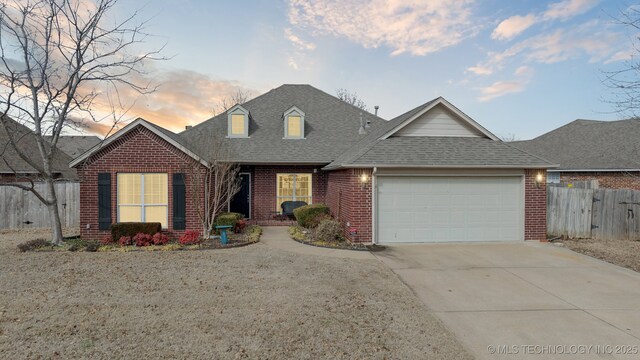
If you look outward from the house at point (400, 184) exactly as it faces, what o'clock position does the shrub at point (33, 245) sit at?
The shrub is roughly at 3 o'clock from the house.

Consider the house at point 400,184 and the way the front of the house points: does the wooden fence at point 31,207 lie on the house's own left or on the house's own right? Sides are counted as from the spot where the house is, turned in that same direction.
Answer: on the house's own right

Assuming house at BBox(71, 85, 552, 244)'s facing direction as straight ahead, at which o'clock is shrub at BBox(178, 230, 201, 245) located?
The shrub is roughly at 1 o'clock from the house.

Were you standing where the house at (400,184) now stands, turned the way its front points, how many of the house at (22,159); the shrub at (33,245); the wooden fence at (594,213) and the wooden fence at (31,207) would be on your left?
1

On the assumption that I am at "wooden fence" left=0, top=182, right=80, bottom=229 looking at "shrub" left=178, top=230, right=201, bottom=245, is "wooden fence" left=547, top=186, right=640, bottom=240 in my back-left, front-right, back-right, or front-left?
front-left

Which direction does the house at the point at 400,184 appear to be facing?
toward the camera

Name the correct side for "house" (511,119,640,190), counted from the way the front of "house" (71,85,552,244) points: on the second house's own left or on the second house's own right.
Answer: on the second house's own left

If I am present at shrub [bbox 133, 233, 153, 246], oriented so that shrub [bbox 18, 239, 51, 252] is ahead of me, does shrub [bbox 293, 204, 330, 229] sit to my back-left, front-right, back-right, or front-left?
back-right

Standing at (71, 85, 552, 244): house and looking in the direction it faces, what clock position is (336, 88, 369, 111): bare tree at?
The bare tree is roughly at 6 o'clock from the house.

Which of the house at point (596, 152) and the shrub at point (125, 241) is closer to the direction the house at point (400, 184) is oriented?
the shrub

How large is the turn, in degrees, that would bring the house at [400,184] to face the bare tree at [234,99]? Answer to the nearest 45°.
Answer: approximately 135° to its right

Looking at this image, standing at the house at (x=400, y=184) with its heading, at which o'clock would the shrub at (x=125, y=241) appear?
The shrub is roughly at 3 o'clock from the house.

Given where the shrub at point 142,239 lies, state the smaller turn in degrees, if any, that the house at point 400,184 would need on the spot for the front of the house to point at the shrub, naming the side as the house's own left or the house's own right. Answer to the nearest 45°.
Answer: approximately 90° to the house's own right

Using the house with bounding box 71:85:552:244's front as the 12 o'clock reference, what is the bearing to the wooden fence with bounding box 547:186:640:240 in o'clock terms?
The wooden fence is roughly at 9 o'clock from the house.

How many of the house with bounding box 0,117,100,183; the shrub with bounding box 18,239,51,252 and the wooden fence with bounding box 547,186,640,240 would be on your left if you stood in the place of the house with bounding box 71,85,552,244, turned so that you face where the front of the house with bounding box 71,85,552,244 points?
1
